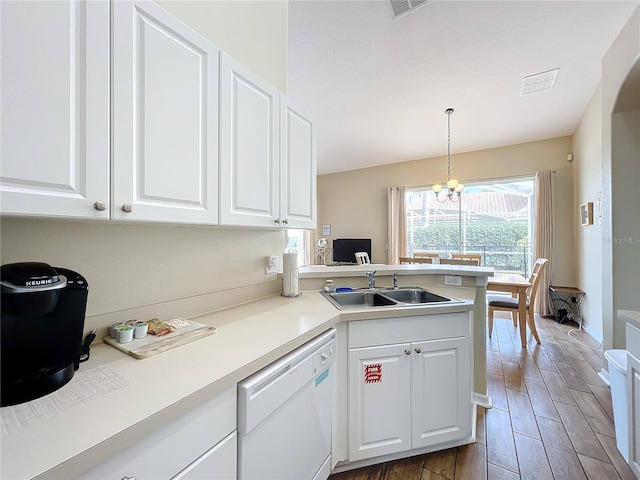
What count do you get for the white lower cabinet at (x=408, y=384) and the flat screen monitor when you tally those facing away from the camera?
0

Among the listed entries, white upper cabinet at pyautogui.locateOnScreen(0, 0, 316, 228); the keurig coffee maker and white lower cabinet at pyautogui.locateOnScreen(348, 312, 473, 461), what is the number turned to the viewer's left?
0

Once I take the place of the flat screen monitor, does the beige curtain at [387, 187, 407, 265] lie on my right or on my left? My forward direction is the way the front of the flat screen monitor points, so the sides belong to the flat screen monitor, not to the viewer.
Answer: on my left

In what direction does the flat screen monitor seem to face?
toward the camera

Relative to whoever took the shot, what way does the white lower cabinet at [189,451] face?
facing the viewer and to the right of the viewer

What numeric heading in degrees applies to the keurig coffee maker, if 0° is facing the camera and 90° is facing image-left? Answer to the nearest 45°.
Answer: approximately 315°

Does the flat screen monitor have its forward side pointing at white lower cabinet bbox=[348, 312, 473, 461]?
yes

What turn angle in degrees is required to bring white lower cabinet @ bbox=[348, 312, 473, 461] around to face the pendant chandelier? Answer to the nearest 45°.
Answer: approximately 135° to its left

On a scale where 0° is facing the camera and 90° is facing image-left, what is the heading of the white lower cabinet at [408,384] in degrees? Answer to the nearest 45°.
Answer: approximately 315°

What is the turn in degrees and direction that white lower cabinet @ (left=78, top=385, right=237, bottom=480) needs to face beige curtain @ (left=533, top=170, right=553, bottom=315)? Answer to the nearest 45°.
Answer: approximately 45° to its left

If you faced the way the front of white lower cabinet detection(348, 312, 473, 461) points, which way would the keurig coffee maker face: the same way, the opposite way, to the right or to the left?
to the left

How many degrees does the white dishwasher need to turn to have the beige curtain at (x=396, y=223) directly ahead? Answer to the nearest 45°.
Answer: approximately 90° to its left

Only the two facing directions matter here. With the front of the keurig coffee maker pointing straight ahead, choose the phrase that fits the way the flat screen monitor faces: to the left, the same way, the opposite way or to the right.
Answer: to the right

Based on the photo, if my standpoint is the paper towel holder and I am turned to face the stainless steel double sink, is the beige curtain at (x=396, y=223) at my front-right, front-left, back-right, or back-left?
front-left
